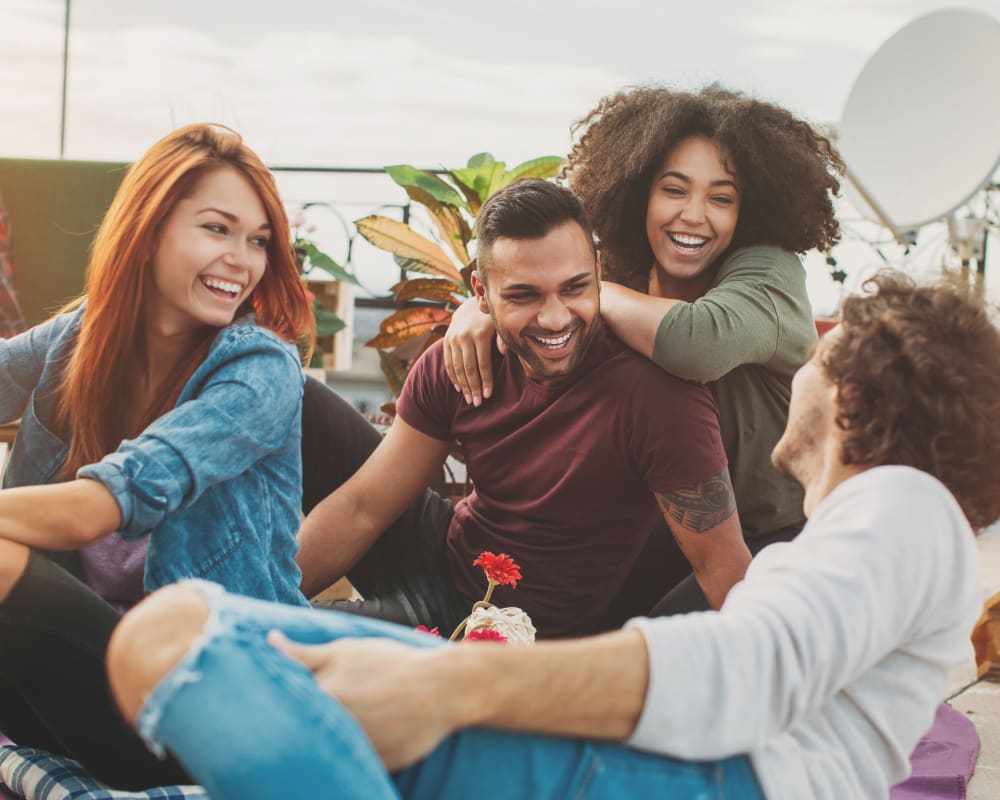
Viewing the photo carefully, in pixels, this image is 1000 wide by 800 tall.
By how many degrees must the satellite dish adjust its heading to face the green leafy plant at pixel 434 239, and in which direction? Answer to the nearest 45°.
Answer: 0° — it already faces it

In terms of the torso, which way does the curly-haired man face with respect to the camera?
to the viewer's left

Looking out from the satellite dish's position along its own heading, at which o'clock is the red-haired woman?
The red-haired woman is roughly at 11 o'clock from the satellite dish.

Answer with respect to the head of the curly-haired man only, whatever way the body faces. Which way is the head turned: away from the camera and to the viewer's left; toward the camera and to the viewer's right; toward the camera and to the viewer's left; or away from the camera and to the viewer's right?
away from the camera and to the viewer's left

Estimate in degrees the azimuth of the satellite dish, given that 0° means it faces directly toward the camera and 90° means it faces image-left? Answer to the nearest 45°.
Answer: approximately 45°

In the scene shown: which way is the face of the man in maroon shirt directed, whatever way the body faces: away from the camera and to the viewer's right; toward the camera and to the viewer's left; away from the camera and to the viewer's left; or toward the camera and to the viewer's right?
toward the camera and to the viewer's right

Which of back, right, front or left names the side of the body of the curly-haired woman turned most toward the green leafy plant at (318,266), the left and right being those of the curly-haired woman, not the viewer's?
right

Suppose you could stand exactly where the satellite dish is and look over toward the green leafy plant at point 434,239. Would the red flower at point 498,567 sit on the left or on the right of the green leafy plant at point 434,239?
left

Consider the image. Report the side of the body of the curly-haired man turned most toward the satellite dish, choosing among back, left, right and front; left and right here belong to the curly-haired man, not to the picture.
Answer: right

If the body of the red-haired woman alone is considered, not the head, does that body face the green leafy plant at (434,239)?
no

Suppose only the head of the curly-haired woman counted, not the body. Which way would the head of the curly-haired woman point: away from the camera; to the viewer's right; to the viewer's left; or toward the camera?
toward the camera

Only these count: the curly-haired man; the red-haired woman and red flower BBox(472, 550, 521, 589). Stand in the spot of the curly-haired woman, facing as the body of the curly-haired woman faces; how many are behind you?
0

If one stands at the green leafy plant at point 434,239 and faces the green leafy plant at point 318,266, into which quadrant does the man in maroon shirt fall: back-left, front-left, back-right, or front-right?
back-left

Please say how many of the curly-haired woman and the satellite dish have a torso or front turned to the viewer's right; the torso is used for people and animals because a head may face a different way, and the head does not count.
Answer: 0

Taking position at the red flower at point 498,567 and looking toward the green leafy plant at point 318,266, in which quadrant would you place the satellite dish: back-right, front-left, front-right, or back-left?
front-right

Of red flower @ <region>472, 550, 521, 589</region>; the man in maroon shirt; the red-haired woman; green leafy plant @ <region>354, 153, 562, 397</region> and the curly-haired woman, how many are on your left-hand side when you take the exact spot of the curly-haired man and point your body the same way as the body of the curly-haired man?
0
